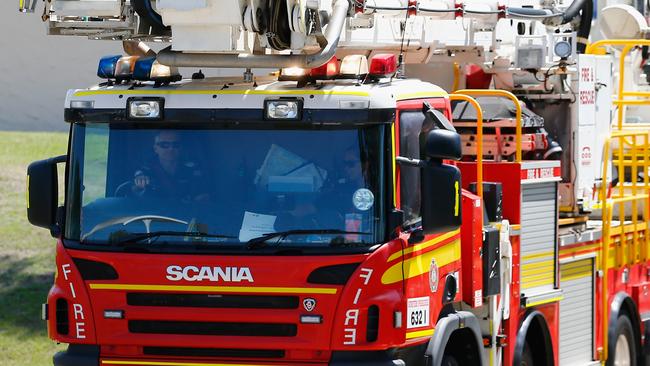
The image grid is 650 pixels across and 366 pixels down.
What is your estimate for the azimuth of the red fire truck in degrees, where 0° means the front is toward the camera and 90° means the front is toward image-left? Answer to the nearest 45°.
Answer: approximately 45°

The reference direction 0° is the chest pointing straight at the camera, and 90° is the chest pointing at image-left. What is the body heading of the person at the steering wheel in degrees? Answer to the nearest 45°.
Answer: approximately 0°
